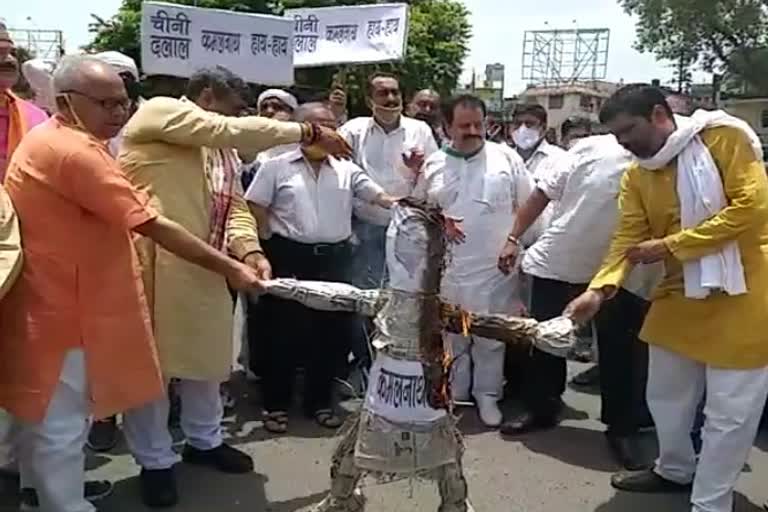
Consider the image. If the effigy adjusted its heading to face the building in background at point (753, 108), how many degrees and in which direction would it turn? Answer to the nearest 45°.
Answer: approximately 180°

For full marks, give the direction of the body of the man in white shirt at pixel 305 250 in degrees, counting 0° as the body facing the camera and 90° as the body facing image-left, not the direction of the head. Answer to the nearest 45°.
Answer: approximately 0°

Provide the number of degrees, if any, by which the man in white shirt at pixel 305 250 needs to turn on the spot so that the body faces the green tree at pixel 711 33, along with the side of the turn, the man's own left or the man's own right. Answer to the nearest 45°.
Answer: approximately 135° to the man's own left

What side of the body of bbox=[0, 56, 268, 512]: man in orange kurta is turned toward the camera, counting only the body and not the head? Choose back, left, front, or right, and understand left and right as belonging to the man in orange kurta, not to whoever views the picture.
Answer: right

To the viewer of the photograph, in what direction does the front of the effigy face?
facing the viewer

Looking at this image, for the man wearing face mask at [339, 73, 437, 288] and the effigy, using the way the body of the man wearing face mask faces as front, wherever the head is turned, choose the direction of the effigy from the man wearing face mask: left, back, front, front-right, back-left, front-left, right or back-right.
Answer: front

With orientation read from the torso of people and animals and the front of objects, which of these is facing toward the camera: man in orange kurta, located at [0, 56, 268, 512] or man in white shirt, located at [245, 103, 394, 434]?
the man in white shirt

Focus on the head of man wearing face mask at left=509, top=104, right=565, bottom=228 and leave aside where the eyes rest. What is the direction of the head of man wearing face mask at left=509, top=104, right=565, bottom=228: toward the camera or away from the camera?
toward the camera

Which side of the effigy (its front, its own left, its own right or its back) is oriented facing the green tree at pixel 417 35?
back

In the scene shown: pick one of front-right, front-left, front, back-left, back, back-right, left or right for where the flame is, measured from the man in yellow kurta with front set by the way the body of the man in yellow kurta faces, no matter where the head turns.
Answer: front

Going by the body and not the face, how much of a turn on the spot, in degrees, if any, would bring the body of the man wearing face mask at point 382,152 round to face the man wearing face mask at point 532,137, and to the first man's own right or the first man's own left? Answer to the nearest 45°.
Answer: approximately 135° to the first man's own left

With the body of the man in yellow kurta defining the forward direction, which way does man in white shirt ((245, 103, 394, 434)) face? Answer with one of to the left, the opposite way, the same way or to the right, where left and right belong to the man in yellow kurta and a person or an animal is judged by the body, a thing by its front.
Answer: to the left

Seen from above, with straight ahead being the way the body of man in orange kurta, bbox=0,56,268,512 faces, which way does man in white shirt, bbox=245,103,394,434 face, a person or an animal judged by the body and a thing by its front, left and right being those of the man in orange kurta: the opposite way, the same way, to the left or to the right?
to the right

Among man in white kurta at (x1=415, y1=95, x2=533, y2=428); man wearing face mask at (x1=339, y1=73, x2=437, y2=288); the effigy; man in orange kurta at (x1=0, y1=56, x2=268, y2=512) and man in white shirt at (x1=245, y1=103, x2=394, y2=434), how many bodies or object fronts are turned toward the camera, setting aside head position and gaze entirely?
4

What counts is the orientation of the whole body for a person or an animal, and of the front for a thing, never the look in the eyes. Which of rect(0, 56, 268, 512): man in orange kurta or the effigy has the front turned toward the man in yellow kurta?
the man in orange kurta

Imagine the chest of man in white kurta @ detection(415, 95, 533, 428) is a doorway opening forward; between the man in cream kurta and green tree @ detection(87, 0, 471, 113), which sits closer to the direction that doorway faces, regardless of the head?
the man in cream kurta

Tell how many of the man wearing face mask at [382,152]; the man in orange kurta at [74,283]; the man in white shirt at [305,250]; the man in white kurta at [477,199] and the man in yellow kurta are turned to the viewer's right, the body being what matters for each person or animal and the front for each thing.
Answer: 1

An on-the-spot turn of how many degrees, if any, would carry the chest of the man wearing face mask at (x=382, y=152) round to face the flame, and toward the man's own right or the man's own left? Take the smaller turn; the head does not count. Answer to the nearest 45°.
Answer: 0° — they already face it
